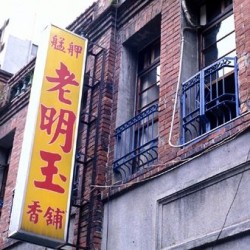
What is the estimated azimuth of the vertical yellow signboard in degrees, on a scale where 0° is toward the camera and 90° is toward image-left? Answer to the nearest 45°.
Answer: approximately 315°
